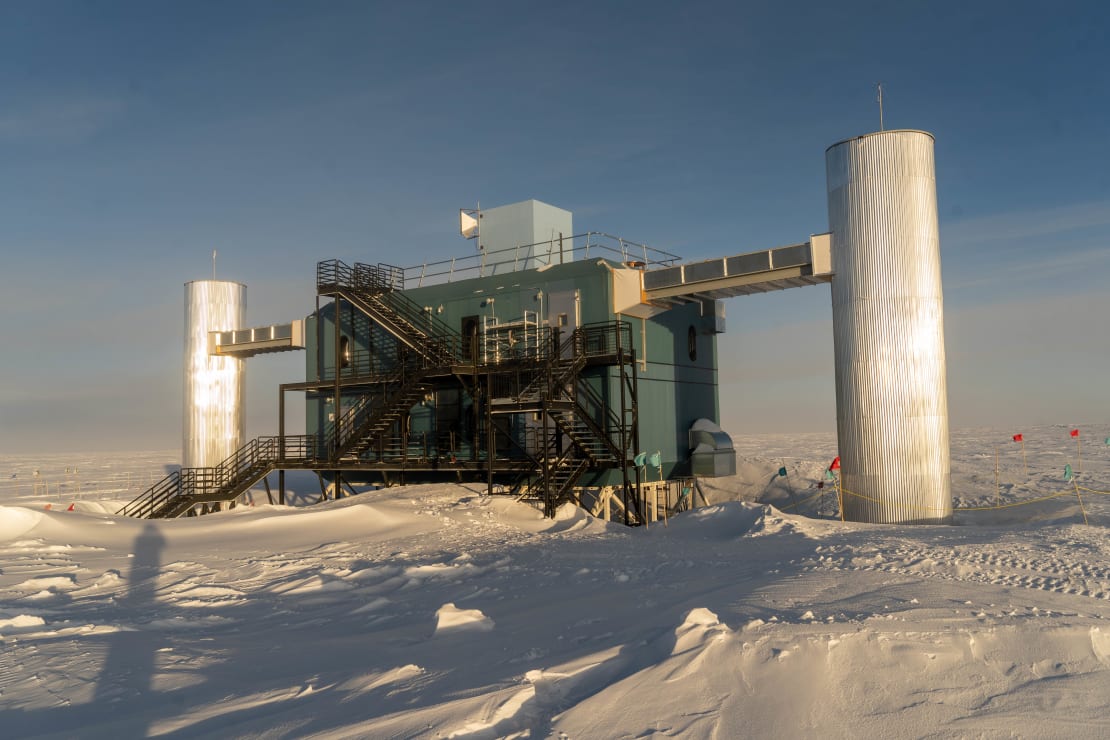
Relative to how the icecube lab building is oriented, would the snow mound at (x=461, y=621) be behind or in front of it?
in front

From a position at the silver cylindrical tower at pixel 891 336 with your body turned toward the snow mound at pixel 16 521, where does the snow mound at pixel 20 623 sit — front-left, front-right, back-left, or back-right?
front-left

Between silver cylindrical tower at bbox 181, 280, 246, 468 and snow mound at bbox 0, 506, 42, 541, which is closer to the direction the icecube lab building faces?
the snow mound

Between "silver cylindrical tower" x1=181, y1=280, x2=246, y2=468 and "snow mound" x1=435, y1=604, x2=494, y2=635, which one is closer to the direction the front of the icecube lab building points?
the snow mound

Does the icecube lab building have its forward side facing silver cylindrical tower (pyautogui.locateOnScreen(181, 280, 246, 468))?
no

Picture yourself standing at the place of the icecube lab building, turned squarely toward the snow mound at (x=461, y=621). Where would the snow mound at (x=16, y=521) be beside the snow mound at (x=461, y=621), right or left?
right

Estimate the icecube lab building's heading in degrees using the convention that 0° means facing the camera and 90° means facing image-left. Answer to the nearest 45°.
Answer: approximately 45°

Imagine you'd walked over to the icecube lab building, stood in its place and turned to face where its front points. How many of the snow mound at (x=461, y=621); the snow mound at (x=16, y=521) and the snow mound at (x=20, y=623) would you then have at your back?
0

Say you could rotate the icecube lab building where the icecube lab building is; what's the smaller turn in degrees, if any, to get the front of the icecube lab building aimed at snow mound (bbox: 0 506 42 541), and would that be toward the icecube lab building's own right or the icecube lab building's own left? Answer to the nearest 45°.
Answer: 0° — it already faces it

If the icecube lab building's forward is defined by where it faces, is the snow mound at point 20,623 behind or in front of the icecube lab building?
in front
